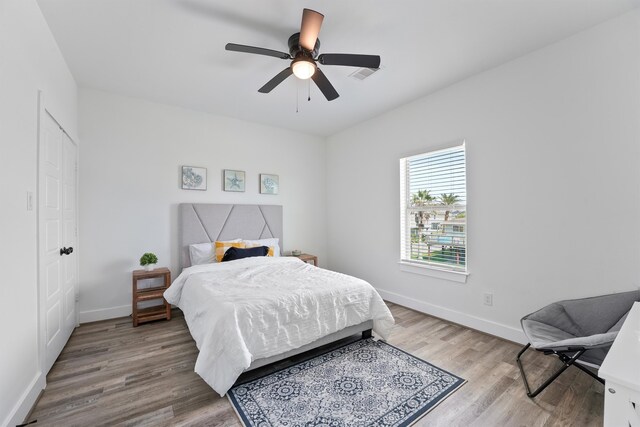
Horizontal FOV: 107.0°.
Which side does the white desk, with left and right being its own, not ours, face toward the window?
right

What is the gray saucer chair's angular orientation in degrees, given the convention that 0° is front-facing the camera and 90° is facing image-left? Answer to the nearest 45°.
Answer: approximately 45°

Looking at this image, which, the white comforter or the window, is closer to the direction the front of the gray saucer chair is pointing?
the white comforter
